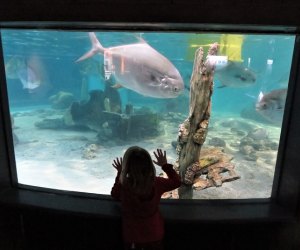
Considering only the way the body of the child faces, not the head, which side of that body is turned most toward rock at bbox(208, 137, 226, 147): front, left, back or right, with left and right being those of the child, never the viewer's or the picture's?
front

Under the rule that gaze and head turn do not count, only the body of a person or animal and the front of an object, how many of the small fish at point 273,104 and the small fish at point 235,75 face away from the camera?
0

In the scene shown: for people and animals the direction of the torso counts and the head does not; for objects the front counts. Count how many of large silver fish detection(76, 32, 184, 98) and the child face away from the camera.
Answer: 1

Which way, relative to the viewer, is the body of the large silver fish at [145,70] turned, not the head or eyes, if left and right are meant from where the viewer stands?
facing to the right of the viewer

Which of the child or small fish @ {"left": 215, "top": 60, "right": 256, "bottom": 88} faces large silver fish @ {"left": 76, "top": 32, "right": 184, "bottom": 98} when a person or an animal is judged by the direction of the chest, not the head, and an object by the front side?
the child

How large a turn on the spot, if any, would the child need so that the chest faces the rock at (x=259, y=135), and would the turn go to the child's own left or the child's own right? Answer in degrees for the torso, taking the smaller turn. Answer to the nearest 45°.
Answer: approximately 45° to the child's own right

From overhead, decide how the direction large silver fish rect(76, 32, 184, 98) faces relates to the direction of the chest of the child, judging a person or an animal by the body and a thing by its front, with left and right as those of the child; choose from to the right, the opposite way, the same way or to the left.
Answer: to the right

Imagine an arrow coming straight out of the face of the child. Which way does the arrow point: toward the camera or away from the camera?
away from the camera

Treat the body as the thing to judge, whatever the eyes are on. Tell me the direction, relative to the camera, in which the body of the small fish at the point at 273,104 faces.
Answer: to the viewer's left

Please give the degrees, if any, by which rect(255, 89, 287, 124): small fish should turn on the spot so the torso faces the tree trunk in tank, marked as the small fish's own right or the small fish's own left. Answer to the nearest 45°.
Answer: approximately 45° to the small fish's own left

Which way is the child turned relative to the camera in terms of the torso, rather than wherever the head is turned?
away from the camera

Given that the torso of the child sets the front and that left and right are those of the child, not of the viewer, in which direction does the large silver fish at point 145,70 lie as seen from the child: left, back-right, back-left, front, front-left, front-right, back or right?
front

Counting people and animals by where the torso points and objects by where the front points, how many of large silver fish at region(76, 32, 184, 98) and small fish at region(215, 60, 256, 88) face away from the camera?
0

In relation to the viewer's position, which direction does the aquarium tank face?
facing the viewer
